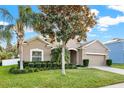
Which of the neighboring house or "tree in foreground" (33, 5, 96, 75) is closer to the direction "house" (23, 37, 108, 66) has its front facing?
the tree in foreground

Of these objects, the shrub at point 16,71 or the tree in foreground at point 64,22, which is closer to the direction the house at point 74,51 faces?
the tree in foreground

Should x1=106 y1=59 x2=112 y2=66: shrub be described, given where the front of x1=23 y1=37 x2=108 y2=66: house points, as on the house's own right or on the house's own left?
on the house's own left

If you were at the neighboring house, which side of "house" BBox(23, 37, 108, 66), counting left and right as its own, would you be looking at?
left

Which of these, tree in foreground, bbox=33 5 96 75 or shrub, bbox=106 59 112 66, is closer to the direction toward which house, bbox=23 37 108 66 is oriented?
the tree in foreground

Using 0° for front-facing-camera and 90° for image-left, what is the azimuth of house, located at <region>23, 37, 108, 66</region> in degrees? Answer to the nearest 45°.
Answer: approximately 0°

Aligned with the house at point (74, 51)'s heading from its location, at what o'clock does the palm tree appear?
The palm tree is roughly at 2 o'clock from the house.
